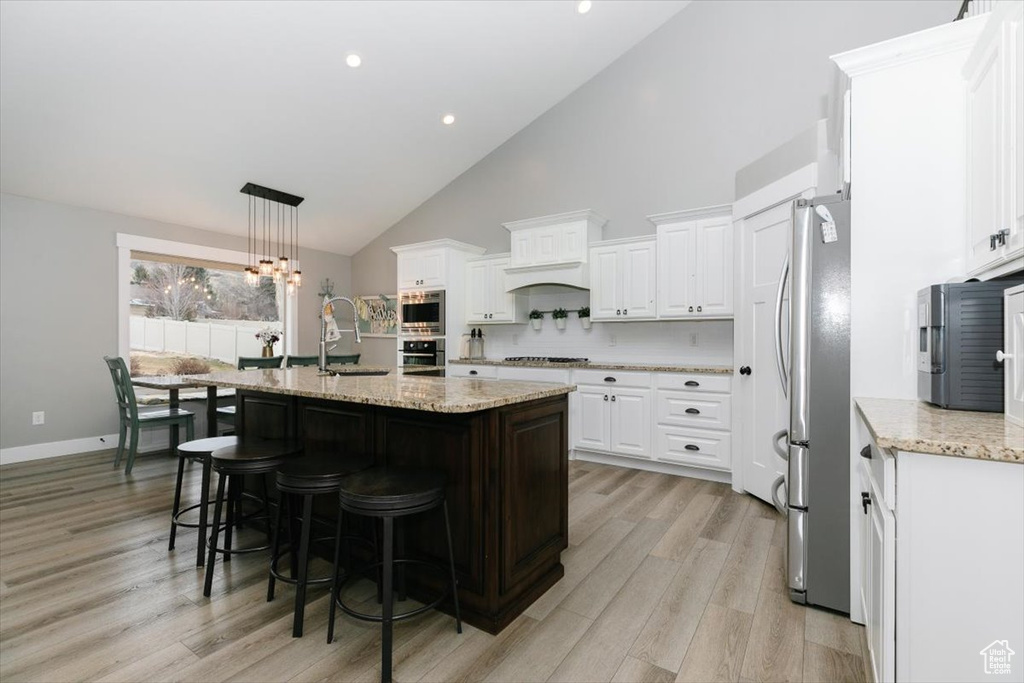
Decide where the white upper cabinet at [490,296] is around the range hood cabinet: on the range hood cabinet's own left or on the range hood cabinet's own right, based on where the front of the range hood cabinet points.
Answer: on the range hood cabinet's own right

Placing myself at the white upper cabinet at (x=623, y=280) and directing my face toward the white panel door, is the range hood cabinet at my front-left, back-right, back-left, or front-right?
back-right

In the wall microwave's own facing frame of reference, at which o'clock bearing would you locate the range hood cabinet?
The range hood cabinet is roughly at 9 o'clock from the wall microwave.

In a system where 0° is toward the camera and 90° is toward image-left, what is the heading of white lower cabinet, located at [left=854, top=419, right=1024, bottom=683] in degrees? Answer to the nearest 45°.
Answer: approximately 90°

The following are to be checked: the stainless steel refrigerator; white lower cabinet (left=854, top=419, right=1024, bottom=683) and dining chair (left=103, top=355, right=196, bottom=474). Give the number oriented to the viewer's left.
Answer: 2

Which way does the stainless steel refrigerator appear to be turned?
to the viewer's left

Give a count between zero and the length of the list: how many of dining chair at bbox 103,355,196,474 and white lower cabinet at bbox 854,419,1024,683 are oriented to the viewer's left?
1

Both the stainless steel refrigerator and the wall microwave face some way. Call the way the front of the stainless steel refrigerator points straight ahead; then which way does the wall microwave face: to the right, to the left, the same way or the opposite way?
to the left

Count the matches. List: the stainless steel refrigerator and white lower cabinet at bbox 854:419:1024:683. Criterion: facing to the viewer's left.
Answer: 2

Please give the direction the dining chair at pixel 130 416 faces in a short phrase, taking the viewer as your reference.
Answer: facing away from the viewer and to the right of the viewer

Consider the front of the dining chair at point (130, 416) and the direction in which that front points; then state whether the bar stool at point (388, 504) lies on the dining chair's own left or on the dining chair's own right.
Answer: on the dining chair's own right

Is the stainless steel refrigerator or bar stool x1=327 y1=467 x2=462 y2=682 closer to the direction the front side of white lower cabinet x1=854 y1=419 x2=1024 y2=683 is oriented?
the bar stool
